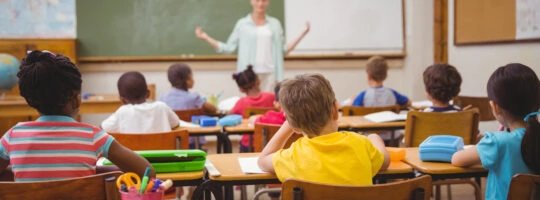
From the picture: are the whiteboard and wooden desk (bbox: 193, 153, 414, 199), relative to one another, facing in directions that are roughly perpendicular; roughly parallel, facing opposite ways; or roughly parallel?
roughly parallel

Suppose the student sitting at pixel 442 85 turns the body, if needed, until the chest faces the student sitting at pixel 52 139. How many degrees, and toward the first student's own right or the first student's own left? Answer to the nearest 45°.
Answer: approximately 135° to the first student's own left

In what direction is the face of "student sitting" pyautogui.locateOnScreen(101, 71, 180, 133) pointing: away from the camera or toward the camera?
away from the camera

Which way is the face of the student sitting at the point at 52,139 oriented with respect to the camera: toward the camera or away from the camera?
away from the camera

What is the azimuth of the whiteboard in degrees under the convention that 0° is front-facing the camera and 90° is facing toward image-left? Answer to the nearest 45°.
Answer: approximately 0°

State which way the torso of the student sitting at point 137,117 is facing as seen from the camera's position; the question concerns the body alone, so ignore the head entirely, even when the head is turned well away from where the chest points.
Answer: away from the camera

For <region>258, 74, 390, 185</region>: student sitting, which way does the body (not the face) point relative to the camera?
away from the camera

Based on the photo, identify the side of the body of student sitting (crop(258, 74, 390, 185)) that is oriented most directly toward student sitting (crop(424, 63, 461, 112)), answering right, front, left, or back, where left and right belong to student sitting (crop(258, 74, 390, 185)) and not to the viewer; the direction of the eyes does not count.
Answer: front

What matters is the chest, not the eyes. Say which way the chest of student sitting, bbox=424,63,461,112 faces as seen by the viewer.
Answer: away from the camera

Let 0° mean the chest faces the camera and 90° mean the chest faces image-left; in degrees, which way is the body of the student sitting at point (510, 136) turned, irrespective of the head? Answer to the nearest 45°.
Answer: approximately 135°

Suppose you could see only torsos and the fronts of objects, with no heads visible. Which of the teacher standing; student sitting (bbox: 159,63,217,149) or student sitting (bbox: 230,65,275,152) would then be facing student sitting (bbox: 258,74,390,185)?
the teacher standing

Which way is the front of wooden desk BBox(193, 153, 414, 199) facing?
toward the camera

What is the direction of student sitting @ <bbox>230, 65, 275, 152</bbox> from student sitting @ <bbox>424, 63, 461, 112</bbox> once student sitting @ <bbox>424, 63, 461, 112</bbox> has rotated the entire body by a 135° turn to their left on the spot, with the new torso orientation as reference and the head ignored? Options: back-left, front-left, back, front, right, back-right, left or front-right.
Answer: right

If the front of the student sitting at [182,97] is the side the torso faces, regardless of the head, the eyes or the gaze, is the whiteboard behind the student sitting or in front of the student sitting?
in front

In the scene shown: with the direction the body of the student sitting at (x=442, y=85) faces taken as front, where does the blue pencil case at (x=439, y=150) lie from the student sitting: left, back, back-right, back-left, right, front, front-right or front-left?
back

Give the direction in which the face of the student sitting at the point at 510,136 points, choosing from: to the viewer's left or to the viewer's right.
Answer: to the viewer's left

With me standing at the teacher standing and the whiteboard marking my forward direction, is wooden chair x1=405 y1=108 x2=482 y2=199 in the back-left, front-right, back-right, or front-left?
back-right

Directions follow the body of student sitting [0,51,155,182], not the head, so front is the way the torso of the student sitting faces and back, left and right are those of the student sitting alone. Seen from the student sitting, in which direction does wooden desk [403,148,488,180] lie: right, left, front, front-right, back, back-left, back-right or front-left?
right

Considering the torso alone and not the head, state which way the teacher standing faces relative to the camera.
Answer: toward the camera

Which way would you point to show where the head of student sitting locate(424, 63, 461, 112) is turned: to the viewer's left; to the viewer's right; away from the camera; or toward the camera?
away from the camera

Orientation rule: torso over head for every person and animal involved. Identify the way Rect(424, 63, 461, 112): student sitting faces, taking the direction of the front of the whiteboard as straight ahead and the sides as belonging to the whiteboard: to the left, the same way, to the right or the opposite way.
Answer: the opposite way

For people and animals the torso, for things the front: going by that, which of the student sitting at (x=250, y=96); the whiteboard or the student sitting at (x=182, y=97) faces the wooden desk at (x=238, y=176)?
the whiteboard

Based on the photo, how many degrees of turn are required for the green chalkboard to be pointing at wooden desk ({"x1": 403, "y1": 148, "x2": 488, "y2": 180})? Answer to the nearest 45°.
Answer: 0° — it already faces it

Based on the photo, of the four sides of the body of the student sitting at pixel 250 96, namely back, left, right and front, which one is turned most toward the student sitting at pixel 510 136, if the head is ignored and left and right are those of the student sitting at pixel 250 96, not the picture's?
back
